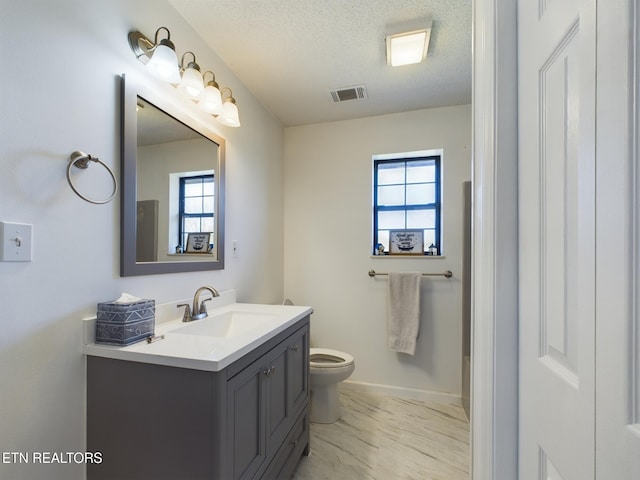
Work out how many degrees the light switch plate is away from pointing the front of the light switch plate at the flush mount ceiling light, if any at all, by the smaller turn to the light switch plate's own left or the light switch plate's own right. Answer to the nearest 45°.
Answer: approximately 45° to the light switch plate's own left

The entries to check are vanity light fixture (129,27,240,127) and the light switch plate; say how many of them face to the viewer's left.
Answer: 0

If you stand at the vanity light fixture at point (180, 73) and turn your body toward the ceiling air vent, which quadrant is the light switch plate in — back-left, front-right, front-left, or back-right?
back-right

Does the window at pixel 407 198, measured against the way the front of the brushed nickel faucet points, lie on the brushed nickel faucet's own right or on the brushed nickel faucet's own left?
on the brushed nickel faucet's own left

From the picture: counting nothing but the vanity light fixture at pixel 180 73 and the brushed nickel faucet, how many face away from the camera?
0

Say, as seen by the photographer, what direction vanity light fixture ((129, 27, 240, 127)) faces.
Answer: facing the viewer and to the right of the viewer
